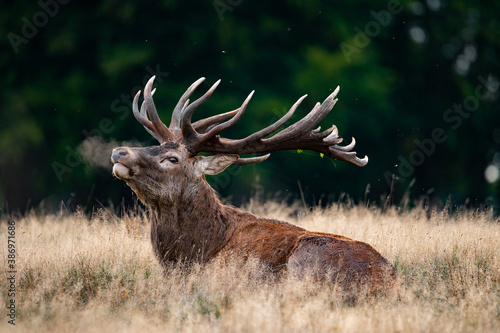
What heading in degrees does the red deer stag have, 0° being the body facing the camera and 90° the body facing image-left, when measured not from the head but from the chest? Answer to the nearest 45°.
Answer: approximately 90°
